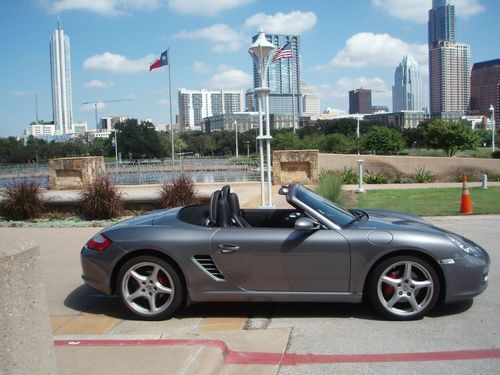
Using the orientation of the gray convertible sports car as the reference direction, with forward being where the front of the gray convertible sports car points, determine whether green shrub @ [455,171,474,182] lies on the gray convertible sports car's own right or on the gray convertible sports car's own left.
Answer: on the gray convertible sports car's own left

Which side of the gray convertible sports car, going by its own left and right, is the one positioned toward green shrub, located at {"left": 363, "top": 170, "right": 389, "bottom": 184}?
left

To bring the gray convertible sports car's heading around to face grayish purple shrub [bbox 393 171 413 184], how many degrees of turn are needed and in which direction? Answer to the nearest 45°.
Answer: approximately 90° to its left

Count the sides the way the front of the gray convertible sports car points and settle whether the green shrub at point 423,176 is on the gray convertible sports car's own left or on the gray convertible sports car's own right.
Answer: on the gray convertible sports car's own left

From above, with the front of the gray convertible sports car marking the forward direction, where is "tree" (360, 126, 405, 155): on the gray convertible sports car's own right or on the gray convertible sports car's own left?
on the gray convertible sports car's own left

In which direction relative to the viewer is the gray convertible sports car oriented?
to the viewer's right

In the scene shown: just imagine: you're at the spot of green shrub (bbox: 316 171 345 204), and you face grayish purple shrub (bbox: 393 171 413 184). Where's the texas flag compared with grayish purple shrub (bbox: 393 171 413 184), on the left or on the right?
left

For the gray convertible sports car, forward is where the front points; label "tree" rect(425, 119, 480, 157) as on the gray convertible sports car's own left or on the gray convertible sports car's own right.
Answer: on the gray convertible sports car's own left
